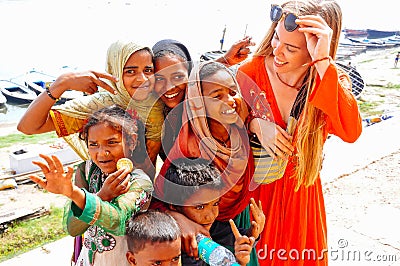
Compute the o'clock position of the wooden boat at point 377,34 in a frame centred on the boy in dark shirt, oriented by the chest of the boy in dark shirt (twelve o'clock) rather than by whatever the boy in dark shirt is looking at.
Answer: The wooden boat is roughly at 8 o'clock from the boy in dark shirt.

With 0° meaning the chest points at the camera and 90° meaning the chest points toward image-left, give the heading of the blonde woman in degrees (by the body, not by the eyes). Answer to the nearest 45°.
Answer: approximately 45°

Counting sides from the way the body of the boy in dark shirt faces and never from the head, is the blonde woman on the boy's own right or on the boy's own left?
on the boy's own left

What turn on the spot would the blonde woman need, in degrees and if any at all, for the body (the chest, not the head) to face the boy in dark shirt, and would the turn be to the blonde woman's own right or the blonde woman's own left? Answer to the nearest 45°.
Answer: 0° — they already face them

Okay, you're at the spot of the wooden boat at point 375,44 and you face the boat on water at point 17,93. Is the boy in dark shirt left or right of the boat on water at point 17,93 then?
left

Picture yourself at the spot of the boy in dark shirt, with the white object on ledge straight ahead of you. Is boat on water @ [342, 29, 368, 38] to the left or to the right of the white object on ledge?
right

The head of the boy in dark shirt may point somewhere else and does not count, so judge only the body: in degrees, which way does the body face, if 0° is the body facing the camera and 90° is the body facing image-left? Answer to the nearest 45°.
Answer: approximately 315°

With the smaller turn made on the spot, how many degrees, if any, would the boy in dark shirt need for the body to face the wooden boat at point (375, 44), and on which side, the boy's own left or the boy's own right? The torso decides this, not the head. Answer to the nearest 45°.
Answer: approximately 135° to the boy's own left

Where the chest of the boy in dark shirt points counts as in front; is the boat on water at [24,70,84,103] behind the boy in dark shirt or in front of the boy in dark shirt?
behind

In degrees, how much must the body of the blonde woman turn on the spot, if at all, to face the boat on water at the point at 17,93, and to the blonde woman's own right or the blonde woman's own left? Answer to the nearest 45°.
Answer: approximately 90° to the blonde woman's own right
